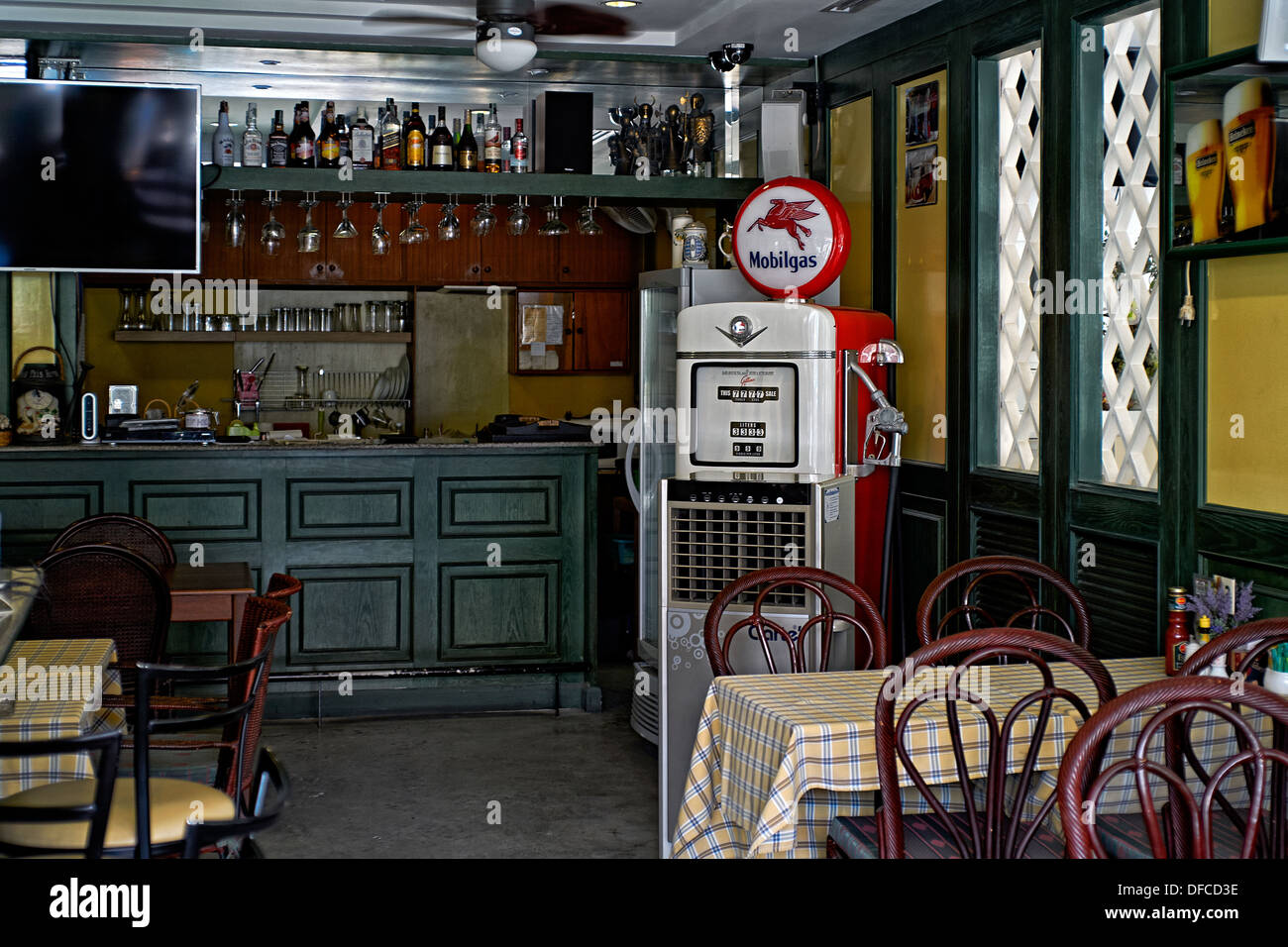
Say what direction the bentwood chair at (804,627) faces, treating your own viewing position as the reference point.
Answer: facing the viewer

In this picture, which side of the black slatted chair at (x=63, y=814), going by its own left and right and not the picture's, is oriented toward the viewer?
back

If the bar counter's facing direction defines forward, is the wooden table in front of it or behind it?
in front

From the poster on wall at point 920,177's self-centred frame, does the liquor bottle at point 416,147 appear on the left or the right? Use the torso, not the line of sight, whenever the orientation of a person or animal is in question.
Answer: on its right

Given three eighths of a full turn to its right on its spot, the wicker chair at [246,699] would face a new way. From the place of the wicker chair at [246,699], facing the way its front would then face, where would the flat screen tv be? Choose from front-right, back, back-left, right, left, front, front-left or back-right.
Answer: front-left

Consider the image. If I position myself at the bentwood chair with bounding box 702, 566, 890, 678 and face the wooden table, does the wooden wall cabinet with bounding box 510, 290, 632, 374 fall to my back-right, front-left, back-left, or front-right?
front-right

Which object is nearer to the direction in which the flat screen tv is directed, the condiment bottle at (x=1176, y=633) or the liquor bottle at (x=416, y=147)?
the condiment bottle

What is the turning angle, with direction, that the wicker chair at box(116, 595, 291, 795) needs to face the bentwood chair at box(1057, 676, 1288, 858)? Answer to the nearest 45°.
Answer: approximately 135° to its left

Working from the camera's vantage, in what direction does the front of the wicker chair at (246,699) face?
facing to the left of the viewer

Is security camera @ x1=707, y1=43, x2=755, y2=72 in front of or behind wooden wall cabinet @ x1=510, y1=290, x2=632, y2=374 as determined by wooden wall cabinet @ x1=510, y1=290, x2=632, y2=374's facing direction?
in front

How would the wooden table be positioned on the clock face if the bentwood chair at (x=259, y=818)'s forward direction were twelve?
The wooden table is roughly at 3 o'clock from the bentwood chair.

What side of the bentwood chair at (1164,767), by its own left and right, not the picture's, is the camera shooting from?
back

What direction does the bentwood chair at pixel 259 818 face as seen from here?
to the viewer's left

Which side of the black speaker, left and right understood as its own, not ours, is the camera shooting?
front

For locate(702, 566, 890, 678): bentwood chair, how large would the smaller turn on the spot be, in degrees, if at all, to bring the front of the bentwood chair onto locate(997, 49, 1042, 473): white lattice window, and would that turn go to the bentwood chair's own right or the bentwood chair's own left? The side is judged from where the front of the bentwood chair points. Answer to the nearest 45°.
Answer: approximately 135° to the bentwood chair's own left

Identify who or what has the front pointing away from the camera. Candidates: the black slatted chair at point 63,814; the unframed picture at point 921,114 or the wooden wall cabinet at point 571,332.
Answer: the black slatted chair
